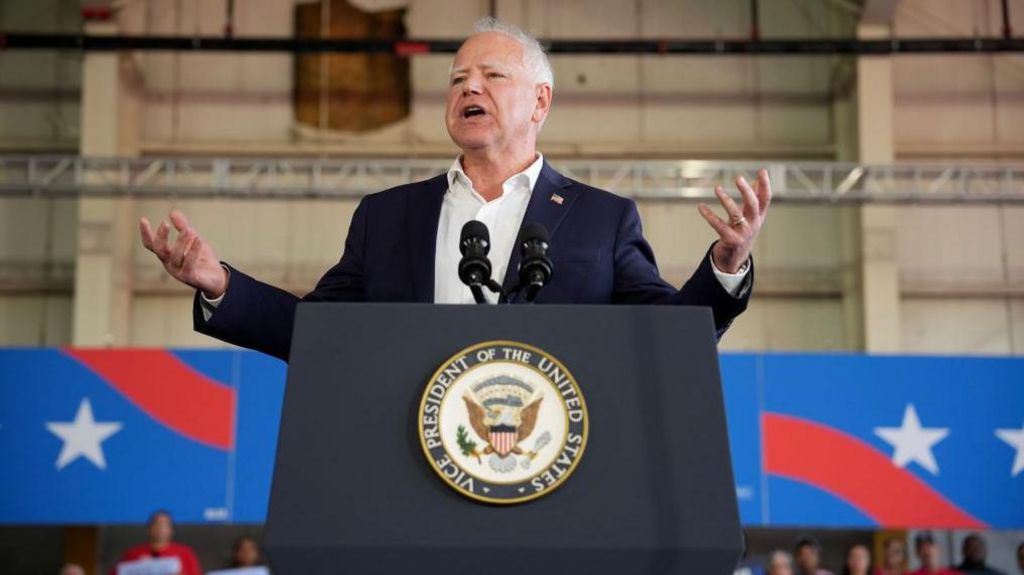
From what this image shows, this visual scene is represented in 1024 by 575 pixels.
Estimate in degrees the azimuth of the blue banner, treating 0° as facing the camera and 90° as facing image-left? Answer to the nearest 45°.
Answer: approximately 0°

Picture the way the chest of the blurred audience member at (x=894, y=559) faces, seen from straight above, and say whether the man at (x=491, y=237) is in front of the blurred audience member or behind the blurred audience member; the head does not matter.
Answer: in front

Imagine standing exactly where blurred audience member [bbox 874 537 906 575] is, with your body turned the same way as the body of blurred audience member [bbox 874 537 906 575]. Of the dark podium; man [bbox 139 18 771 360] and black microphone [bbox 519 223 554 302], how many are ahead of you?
3

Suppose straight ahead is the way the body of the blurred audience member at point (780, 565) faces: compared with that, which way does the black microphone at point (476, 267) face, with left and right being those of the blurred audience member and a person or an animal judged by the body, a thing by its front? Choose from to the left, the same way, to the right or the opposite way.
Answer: the opposite way

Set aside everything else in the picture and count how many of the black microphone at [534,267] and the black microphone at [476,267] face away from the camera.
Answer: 2

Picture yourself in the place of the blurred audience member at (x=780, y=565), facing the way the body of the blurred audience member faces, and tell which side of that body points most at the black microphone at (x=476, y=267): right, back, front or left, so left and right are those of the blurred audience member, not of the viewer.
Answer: front

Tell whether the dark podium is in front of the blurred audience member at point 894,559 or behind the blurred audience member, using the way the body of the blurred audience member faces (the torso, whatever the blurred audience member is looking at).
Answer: in front

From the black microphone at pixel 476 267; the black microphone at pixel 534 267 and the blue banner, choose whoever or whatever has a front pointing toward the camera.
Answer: the blue banner

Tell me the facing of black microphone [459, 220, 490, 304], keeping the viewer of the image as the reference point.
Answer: facing away from the viewer

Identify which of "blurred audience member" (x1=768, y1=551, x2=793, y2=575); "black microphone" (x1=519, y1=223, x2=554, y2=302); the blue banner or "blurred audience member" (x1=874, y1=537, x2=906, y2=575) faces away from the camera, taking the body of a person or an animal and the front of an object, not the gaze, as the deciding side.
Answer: the black microphone

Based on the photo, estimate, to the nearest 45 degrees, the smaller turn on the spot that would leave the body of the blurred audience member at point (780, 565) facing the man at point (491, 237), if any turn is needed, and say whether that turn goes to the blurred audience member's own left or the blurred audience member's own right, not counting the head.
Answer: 0° — they already face them

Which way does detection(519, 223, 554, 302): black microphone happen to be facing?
away from the camera

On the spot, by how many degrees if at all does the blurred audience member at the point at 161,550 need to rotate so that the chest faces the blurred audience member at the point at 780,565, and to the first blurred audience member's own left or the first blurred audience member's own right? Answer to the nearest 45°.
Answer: approximately 90° to the first blurred audience member's own left
